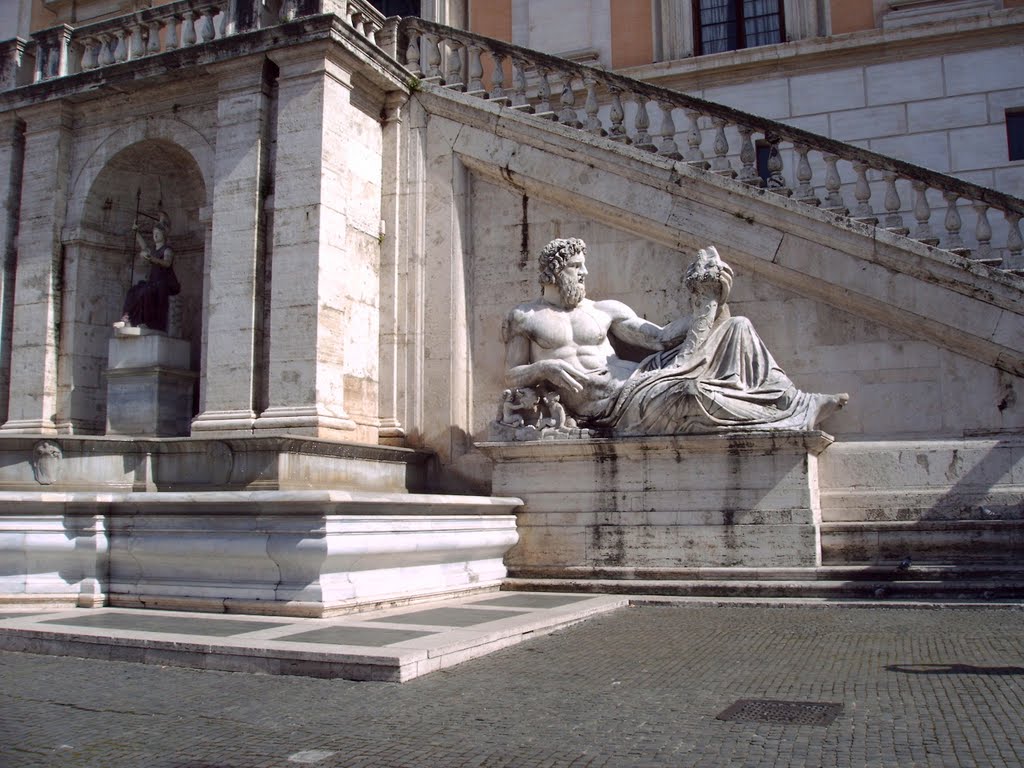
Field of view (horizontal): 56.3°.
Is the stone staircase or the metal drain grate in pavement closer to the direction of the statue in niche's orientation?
the metal drain grate in pavement

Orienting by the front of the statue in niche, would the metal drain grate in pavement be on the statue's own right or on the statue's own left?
on the statue's own left

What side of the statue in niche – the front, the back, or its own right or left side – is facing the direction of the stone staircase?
left

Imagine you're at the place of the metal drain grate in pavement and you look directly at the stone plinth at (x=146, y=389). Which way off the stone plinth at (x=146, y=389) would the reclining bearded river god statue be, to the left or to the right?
right

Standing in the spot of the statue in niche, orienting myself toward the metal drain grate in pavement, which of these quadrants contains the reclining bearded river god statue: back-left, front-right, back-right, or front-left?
front-left

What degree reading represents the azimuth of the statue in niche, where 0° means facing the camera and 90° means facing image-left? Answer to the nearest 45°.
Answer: approximately 45°

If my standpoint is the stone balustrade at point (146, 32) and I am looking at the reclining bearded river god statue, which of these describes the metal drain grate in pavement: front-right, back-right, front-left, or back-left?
front-right

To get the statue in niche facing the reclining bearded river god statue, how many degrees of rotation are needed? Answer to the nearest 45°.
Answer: approximately 90° to its left
